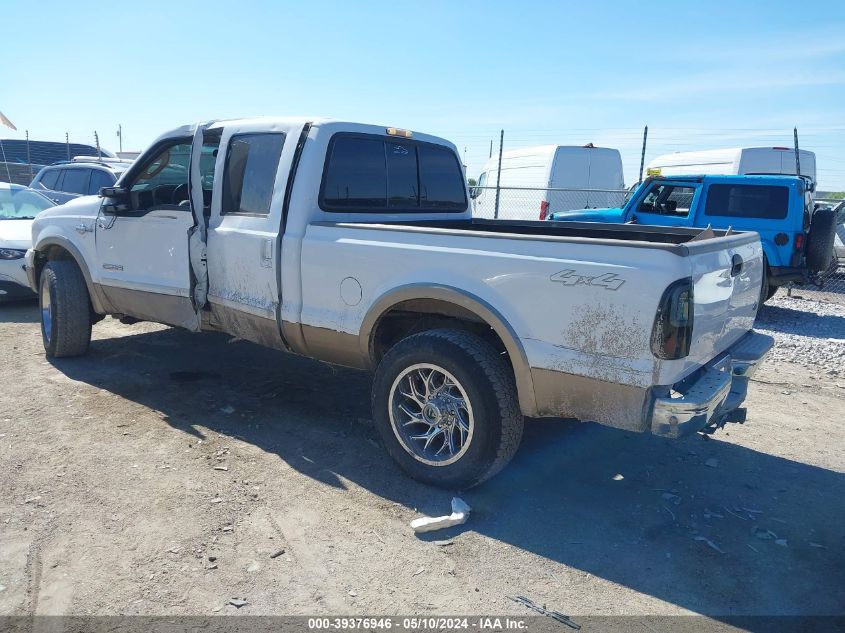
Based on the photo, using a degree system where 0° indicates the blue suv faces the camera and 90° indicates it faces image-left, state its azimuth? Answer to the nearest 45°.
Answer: approximately 90°

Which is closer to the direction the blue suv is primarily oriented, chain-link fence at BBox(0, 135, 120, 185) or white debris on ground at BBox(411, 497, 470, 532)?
the chain-link fence

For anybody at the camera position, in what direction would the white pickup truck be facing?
facing away from the viewer and to the left of the viewer

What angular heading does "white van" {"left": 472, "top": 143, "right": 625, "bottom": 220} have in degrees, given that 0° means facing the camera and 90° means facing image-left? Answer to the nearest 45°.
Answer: approximately 135°

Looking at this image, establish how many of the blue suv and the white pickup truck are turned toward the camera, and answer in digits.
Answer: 0

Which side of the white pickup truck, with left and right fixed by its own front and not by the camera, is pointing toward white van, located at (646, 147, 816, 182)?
right

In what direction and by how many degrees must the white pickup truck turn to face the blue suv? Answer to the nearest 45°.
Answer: approximately 90° to its right

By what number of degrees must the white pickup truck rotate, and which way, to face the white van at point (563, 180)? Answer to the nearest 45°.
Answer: approximately 45° to its right

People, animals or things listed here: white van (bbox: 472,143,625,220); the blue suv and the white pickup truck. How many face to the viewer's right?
0

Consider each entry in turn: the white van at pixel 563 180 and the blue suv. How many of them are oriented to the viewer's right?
0
